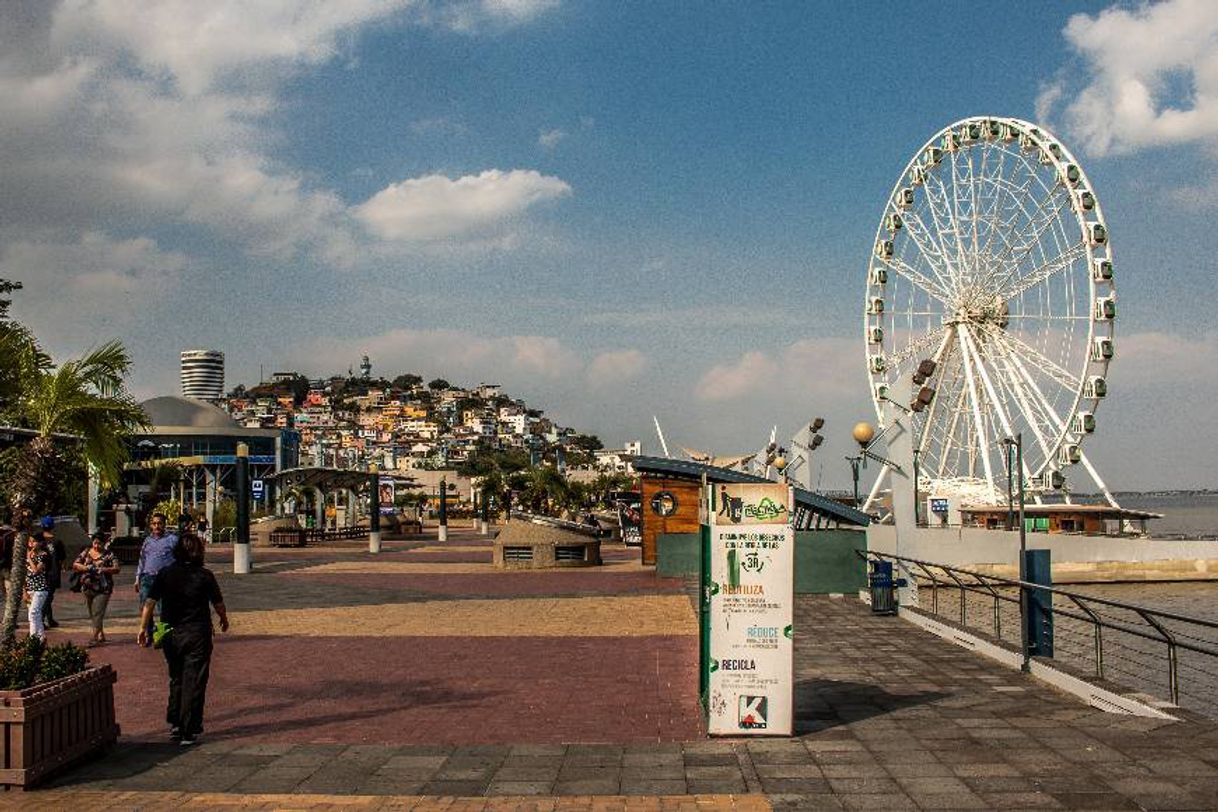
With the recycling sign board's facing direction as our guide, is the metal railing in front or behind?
behind

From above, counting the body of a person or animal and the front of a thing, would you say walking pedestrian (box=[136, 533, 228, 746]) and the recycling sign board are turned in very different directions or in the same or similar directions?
very different directions

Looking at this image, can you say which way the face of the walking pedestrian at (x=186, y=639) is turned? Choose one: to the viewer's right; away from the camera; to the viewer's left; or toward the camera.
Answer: away from the camera

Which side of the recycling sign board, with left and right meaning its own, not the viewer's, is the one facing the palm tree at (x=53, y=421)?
right

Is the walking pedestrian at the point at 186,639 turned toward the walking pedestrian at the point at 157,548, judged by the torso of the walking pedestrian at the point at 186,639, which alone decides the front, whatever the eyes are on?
yes

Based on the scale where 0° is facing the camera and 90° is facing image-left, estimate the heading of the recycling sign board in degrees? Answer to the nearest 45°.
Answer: approximately 0°

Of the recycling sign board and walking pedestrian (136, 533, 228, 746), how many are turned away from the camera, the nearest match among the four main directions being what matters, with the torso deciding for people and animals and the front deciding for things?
1

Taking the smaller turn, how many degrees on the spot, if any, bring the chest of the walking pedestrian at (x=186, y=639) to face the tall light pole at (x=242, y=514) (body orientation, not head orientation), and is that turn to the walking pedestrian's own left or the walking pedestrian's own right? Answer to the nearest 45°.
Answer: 0° — they already face it

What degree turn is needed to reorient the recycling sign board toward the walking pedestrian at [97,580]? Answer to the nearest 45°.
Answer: approximately 135° to its right

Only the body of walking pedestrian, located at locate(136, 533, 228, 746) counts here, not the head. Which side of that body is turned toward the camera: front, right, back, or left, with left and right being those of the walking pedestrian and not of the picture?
back
